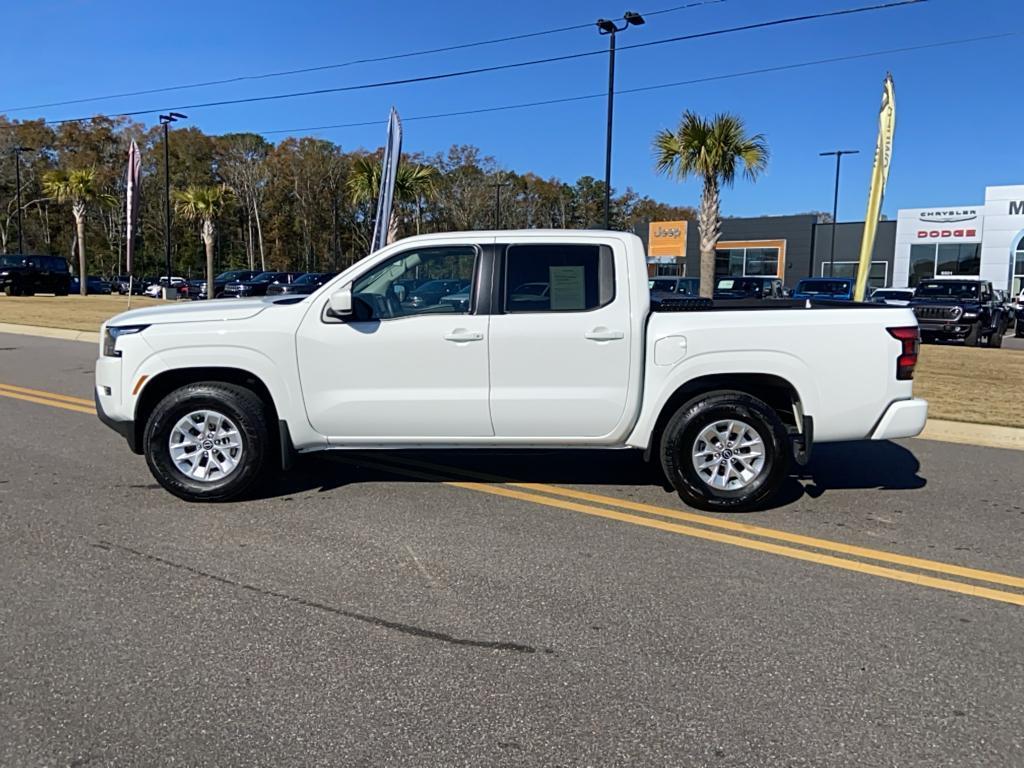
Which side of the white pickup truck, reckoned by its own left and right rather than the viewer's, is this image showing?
left

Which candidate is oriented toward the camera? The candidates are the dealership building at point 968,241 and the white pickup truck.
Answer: the dealership building

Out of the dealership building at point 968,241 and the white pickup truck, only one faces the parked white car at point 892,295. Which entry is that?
the dealership building

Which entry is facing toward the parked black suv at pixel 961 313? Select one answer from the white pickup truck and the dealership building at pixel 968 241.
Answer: the dealership building

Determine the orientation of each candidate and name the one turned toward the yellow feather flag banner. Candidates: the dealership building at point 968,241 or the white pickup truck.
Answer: the dealership building

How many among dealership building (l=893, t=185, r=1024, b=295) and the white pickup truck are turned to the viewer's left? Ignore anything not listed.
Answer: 1

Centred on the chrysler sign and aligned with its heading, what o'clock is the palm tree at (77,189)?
The palm tree is roughly at 2 o'clock from the chrysler sign.

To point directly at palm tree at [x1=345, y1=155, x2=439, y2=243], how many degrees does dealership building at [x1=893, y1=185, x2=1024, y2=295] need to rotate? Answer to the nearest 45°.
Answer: approximately 45° to its right

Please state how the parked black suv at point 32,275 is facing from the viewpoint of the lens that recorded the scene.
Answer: facing the viewer and to the left of the viewer

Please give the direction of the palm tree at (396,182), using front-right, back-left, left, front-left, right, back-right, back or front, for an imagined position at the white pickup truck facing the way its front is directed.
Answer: right

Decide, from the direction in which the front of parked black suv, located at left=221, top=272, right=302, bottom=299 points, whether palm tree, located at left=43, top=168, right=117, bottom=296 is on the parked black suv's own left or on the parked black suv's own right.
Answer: on the parked black suv's own right

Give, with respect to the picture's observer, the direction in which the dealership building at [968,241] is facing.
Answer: facing the viewer

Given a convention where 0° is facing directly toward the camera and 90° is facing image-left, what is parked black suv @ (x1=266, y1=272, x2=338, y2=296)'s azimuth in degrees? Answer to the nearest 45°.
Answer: approximately 45°

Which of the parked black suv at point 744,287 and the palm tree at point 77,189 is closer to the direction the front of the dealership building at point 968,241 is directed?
the parked black suv

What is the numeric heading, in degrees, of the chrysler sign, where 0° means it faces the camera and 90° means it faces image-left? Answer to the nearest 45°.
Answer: approximately 0°

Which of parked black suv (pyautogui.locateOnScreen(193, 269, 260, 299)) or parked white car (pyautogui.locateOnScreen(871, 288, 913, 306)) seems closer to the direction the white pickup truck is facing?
the parked black suv

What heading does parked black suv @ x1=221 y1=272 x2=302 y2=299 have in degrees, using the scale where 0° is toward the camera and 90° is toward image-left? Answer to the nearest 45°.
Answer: approximately 45°
